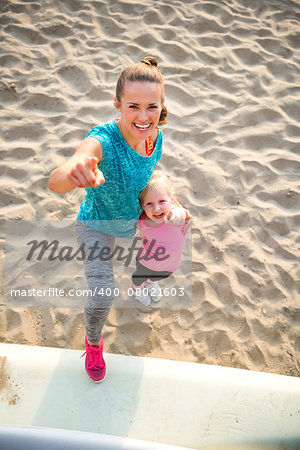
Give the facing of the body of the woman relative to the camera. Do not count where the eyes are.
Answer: toward the camera
